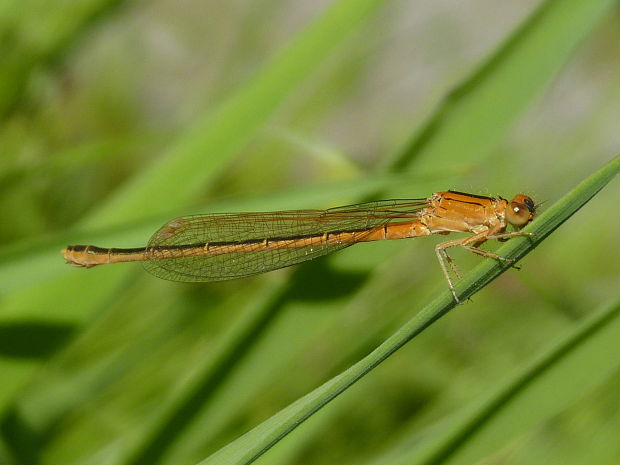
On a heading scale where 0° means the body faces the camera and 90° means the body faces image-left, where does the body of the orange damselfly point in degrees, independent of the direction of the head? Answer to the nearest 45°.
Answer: approximately 270°
